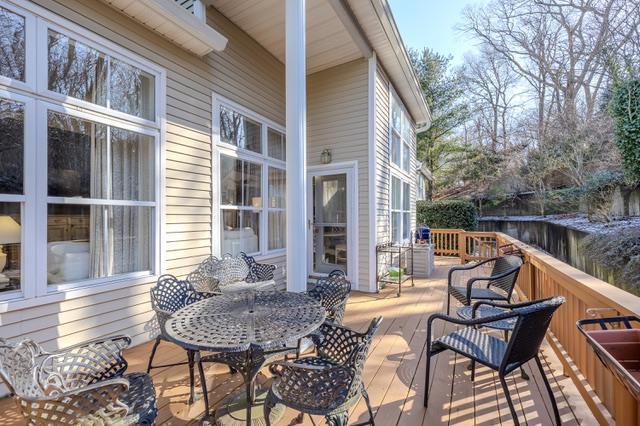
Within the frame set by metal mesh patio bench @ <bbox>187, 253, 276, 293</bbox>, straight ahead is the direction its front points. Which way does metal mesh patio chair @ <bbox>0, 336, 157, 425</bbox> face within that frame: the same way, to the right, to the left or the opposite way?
to the left

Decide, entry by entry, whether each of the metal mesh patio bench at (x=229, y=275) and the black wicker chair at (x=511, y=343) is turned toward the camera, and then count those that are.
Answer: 1

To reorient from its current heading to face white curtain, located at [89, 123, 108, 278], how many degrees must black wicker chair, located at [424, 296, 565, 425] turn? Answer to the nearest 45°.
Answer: approximately 45° to its left

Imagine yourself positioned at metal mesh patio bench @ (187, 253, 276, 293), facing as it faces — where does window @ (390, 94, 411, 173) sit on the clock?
The window is roughly at 8 o'clock from the metal mesh patio bench.

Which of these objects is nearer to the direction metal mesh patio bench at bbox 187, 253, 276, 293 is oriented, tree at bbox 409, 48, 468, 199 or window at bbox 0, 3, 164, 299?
the window

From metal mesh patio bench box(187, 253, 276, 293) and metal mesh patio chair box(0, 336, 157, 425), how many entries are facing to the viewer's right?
1

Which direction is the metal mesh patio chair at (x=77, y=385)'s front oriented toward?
to the viewer's right
